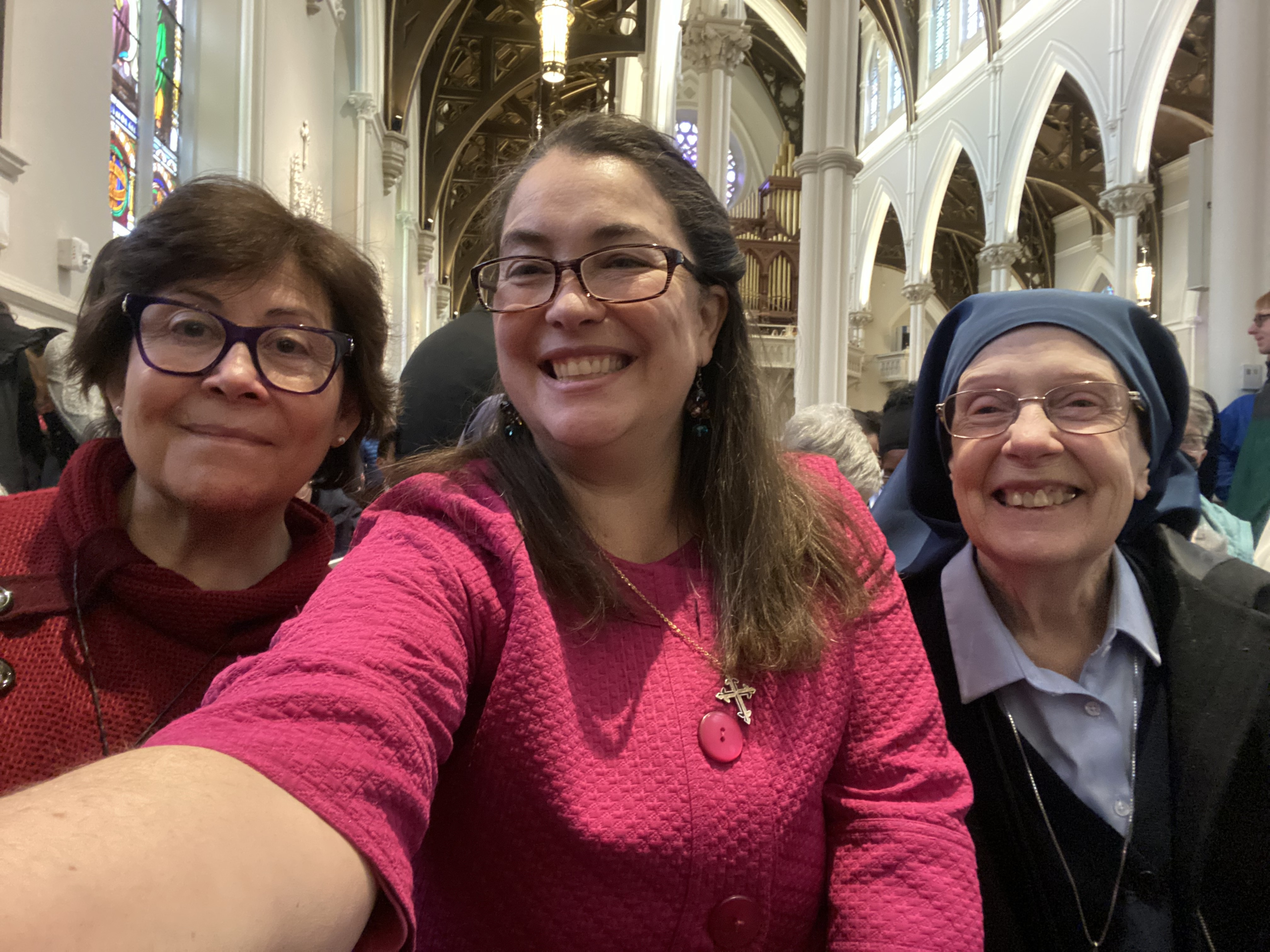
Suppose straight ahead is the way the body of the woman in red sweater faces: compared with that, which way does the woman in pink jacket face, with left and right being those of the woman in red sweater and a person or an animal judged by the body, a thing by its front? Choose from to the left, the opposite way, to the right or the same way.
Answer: the same way

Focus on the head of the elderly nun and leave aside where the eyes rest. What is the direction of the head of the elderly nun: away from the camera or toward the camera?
toward the camera

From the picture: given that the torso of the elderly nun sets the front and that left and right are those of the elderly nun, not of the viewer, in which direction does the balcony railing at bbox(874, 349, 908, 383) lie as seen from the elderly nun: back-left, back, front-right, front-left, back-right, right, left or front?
back

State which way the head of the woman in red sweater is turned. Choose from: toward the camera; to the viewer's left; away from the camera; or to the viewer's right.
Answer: toward the camera

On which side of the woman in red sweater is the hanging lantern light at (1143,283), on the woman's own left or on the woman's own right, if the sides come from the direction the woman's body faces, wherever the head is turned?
on the woman's own left

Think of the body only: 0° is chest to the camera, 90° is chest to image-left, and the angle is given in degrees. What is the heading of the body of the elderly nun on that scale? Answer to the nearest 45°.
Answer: approximately 0°

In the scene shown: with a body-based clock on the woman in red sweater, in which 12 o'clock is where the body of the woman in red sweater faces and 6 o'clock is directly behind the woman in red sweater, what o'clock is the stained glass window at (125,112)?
The stained glass window is roughly at 6 o'clock from the woman in red sweater.

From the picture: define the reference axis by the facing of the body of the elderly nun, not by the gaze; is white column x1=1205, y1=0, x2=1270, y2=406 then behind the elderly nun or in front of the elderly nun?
behind

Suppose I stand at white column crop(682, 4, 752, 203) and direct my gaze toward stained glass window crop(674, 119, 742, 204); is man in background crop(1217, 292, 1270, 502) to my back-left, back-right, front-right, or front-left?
back-right

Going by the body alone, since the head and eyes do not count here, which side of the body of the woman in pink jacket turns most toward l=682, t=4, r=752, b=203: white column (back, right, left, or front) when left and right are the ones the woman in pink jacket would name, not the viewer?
back

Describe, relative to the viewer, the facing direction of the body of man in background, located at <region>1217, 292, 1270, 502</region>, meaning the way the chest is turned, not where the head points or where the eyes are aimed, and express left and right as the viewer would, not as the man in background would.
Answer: facing the viewer and to the left of the viewer

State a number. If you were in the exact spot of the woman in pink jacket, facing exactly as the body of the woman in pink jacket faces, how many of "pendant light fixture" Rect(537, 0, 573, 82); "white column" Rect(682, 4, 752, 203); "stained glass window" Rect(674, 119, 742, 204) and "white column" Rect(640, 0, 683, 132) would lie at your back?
4

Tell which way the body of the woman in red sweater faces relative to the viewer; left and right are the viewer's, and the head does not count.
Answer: facing the viewer
